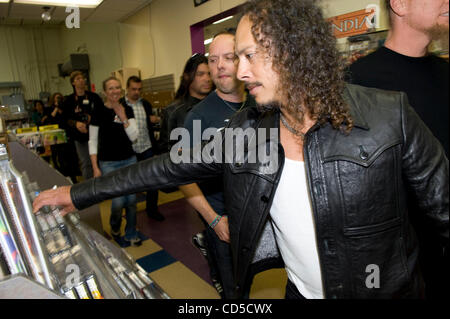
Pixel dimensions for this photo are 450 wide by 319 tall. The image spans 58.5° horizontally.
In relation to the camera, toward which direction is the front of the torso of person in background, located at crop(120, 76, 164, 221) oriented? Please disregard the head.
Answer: toward the camera

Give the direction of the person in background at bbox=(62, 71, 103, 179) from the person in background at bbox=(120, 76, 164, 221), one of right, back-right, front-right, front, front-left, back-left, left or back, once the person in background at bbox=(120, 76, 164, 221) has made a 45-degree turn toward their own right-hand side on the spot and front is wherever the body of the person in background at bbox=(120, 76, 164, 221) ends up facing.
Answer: right

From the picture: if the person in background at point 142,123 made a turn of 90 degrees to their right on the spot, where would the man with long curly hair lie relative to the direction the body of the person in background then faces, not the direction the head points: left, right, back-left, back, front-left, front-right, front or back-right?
left

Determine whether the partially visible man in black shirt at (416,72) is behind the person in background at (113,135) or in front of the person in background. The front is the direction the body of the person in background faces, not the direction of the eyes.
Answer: in front

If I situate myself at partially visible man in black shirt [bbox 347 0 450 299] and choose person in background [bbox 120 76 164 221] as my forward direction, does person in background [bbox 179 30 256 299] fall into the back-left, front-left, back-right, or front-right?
front-left

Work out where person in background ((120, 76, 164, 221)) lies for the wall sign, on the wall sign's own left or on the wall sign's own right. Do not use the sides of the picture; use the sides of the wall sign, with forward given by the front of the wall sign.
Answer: on the wall sign's own right

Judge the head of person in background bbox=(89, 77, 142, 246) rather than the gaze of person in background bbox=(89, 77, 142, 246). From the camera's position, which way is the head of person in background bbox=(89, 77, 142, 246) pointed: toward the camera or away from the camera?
toward the camera

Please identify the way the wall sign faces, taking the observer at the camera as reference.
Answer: facing the viewer

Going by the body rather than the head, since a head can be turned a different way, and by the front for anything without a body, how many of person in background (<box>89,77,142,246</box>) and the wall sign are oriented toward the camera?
2

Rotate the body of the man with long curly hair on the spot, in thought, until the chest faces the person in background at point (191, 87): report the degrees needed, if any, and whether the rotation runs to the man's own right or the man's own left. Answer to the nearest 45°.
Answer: approximately 135° to the man's own right

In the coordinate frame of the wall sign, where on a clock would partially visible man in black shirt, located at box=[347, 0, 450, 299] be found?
The partially visible man in black shirt is roughly at 12 o'clock from the wall sign.

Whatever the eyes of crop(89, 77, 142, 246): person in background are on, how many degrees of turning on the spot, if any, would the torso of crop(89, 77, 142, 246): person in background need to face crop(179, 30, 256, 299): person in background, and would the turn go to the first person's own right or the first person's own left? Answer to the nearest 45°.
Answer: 0° — they already face them

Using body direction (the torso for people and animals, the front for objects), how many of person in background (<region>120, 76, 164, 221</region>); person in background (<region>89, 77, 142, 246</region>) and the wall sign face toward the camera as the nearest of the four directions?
3

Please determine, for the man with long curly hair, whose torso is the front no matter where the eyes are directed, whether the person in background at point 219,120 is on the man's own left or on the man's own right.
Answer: on the man's own right

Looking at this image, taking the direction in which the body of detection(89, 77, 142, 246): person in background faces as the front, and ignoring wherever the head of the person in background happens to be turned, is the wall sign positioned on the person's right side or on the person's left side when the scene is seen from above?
on the person's left side
